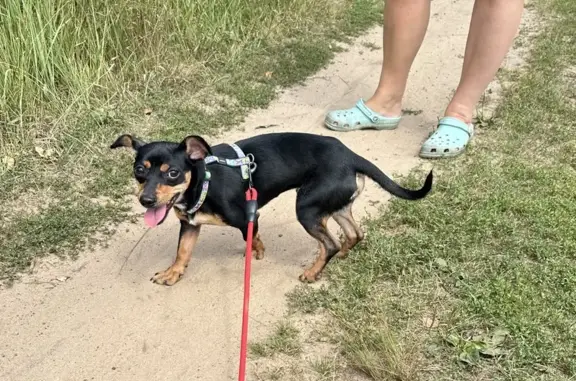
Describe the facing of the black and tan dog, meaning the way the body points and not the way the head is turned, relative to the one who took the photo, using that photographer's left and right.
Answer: facing to the left of the viewer
